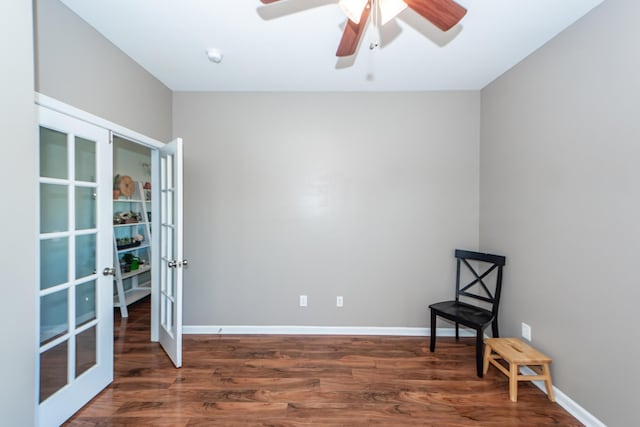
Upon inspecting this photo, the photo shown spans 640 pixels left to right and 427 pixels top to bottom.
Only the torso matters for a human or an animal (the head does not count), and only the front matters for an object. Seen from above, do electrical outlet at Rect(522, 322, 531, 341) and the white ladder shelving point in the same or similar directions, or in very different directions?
very different directions

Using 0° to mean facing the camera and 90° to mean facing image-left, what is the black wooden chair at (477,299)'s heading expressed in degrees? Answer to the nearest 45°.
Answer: approximately 45°

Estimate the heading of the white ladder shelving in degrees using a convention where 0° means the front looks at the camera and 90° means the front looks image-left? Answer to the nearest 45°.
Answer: approximately 315°
